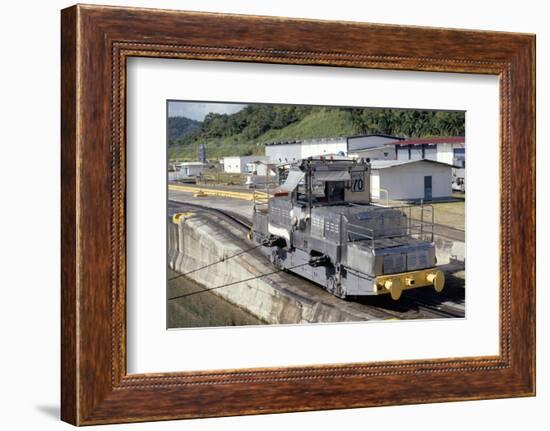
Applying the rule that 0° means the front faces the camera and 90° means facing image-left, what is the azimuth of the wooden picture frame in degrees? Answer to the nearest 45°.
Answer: approximately 315°
